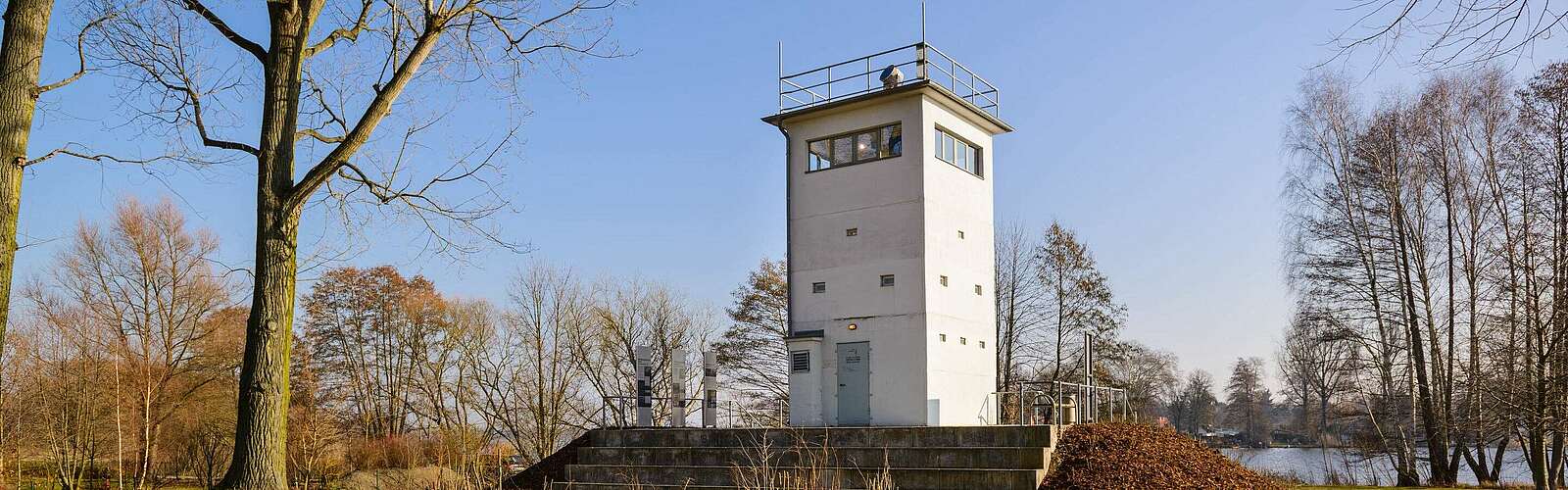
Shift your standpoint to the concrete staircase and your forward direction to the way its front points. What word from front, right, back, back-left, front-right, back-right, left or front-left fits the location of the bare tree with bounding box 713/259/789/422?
back

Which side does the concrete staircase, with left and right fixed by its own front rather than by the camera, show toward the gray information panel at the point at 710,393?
back

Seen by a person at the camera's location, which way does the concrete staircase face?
facing the viewer

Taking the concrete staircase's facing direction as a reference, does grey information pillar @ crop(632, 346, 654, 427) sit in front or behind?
behind

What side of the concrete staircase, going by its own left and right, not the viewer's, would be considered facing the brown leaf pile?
left

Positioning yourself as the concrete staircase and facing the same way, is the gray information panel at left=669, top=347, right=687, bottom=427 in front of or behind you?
behind
